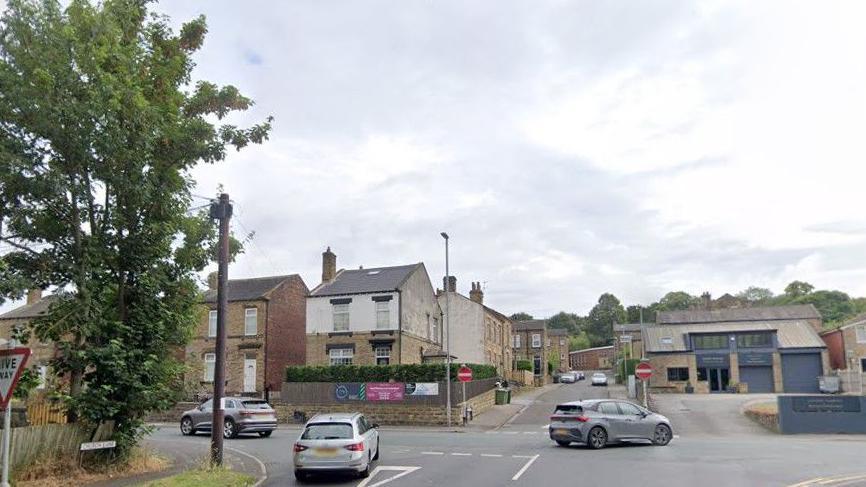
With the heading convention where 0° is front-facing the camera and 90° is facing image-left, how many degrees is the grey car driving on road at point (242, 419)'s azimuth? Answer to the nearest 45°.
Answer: approximately 135°

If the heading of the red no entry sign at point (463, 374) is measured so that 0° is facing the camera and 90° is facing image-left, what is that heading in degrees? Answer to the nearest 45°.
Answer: approximately 0°

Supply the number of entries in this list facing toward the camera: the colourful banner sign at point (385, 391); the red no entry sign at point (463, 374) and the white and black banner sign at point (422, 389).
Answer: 3

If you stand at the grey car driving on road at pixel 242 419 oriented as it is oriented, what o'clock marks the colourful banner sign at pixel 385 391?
The colourful banner sign is roughly at 3 o'clock from the grey car driving on road.

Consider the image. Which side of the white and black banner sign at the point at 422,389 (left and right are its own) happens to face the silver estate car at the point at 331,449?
front

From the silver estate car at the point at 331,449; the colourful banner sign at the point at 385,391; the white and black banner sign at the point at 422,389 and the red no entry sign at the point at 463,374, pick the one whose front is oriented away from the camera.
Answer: the silver estate car

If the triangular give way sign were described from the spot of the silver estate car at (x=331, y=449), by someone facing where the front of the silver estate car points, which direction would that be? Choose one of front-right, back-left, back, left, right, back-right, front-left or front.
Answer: back-left

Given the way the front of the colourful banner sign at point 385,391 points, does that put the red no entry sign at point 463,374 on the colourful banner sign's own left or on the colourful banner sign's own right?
on the colourful banner sign's own left

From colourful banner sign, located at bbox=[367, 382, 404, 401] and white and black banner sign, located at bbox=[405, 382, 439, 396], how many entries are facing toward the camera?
2

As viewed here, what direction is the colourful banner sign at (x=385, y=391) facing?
toward the camera

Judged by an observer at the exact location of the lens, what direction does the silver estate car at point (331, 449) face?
facing away from the viewer

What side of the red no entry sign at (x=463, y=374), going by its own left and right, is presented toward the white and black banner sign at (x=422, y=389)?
right

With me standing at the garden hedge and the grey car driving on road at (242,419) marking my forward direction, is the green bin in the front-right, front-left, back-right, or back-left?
back-left

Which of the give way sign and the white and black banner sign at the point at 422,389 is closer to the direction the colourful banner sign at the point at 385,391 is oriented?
the give way sign

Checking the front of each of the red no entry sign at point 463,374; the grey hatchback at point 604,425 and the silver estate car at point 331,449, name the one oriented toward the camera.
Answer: the red no entry sign

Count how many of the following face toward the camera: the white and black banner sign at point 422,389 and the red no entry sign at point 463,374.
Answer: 2
